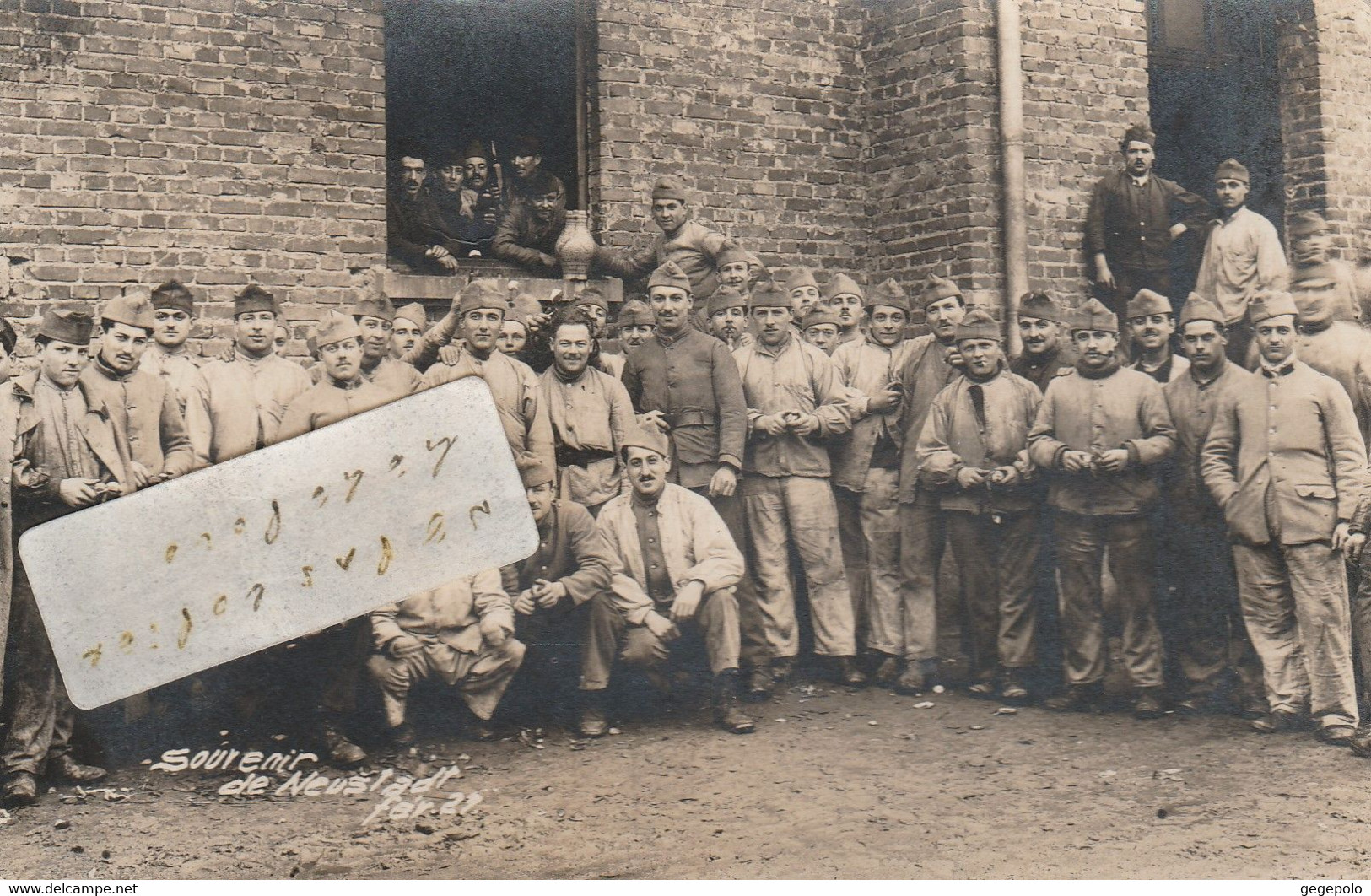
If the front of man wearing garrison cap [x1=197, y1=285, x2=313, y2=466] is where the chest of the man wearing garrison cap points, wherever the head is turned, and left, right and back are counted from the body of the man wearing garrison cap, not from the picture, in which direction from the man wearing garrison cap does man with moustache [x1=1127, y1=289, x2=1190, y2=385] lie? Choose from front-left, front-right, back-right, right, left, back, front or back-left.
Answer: left

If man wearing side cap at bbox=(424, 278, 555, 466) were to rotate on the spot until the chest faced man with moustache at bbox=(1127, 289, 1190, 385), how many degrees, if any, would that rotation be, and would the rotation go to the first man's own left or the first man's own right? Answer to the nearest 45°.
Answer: approximately 90° to the first man's own left

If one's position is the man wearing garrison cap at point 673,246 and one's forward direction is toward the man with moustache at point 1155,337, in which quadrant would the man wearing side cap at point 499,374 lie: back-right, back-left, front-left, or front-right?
back-right

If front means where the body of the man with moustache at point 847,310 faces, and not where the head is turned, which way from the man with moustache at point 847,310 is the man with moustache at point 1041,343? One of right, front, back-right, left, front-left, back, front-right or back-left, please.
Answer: left

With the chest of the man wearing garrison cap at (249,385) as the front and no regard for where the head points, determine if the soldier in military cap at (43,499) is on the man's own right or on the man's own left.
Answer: on the man's own right

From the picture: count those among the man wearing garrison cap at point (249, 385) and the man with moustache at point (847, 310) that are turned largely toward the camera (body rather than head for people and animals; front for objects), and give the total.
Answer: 2
